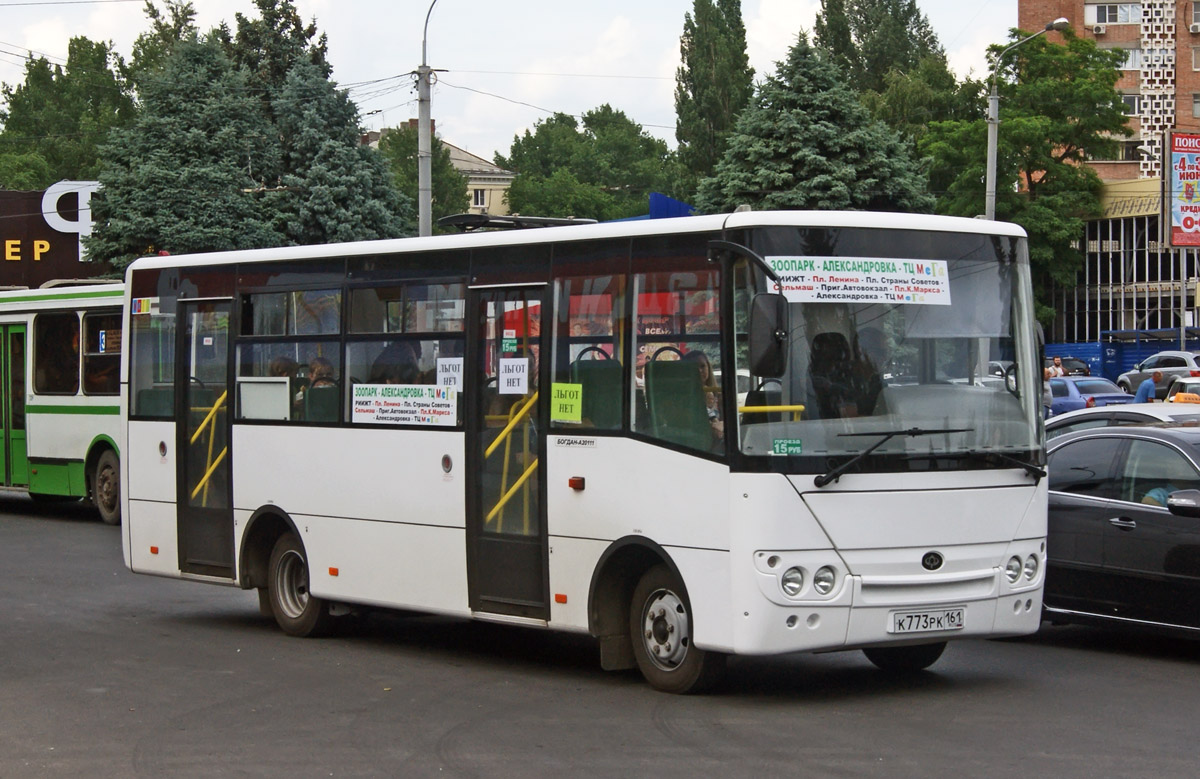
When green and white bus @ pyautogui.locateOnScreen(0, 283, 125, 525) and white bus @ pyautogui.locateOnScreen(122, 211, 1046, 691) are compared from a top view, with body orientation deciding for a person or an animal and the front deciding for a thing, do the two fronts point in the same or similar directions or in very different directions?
same or similar directions

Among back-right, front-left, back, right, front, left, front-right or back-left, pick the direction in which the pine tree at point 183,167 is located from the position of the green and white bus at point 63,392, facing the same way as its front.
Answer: back-left

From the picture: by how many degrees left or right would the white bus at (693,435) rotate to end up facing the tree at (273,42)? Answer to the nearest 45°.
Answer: approximately 135° to its left

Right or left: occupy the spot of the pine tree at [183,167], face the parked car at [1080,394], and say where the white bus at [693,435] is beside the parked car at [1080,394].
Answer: right

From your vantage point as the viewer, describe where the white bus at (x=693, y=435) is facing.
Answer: facing the viewer and to the right of the viewer

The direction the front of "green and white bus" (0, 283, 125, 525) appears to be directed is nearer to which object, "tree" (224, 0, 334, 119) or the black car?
the black car

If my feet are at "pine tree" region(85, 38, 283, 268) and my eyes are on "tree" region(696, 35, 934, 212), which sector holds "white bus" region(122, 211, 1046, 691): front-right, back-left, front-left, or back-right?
front-right

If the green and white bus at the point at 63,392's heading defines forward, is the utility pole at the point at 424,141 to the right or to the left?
on its left

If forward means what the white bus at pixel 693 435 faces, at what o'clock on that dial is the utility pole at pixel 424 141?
The utility pole is roughly at 7 o'clock from the white bus.

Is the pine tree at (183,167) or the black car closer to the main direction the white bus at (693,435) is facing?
the black car

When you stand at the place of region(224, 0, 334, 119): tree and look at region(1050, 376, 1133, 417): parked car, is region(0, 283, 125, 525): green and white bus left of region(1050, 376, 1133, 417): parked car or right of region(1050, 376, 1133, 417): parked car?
right

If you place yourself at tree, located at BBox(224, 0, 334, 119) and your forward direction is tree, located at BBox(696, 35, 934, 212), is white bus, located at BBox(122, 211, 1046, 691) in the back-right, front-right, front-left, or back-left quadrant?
front-right

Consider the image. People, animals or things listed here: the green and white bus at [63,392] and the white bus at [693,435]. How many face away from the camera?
0

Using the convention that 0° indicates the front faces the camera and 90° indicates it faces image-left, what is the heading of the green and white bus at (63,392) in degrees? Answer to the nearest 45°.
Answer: approximately 315°

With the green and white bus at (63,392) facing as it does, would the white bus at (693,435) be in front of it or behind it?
in front

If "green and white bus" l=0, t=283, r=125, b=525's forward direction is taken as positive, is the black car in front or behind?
in front
